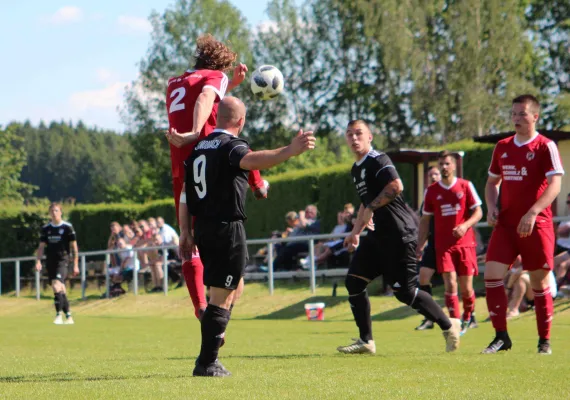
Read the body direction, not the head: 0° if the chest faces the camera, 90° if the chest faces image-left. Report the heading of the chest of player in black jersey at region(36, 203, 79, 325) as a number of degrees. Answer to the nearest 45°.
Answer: approximately 0°

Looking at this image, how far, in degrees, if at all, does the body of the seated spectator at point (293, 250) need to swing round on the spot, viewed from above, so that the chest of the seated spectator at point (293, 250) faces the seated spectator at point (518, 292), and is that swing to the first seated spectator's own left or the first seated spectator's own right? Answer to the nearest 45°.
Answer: approximately 90° to the first seated spectator's own left

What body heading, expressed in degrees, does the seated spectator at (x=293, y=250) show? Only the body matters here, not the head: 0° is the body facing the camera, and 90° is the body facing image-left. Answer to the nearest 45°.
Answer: approximately 45°

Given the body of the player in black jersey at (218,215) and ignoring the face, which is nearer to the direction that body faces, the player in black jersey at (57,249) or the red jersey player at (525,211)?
the red jersey player

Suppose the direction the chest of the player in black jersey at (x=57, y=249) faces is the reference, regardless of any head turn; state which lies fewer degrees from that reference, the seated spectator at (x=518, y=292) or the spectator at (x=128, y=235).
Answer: the seated spectator

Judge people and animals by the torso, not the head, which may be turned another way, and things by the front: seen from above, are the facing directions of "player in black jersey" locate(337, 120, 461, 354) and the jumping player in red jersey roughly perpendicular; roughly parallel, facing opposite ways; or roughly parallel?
roughly parallel, facing opposite ways

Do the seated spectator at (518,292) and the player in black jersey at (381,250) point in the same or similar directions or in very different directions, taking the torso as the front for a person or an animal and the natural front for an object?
same or similar directions

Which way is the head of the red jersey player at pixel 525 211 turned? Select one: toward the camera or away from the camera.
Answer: toward the camera

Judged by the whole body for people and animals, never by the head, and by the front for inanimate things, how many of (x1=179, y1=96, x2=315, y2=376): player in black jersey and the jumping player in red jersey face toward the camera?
0

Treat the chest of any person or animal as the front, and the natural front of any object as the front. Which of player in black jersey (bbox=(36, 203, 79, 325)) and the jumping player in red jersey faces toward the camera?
the player in black jersey

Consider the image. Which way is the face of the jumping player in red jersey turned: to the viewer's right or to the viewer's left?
to the viewer's right

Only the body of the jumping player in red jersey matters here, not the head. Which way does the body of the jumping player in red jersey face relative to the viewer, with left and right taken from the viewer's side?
facing away from the viewer and to the right of the viewer

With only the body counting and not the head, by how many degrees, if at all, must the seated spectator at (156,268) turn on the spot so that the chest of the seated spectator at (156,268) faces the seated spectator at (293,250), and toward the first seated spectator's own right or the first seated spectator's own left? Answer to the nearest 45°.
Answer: approximately 90° to the first seated spectator's own left

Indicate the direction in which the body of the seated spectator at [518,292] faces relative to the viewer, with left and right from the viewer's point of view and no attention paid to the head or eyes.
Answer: facing the viewer and to the left of the viewer

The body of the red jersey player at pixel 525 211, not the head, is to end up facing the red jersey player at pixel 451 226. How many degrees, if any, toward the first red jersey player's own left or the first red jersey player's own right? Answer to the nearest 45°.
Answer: approximately 135° to the first red jersey player's own right

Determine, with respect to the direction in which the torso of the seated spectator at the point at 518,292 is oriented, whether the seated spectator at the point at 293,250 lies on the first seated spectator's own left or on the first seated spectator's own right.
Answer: on the first seated spectator's own right
